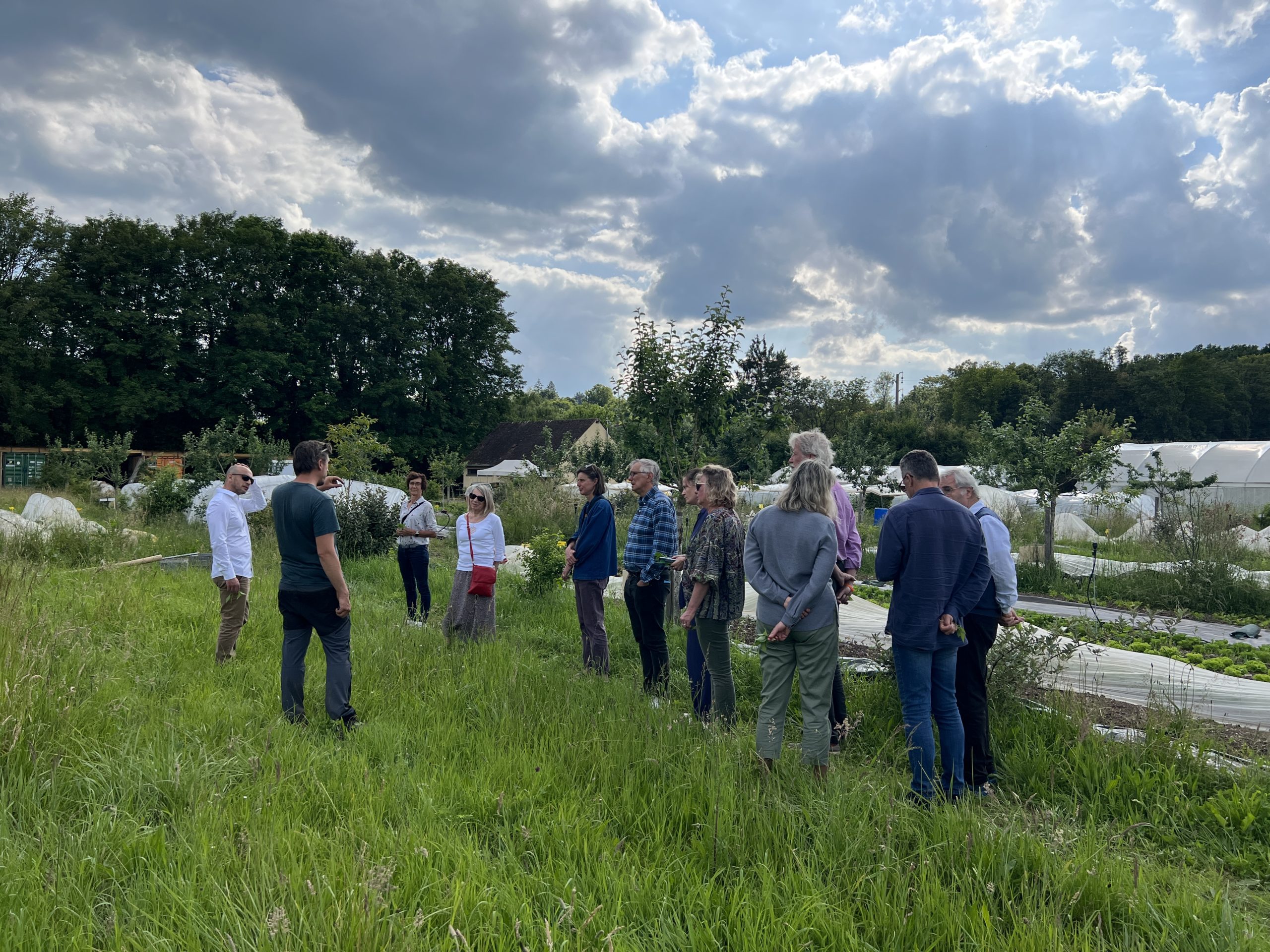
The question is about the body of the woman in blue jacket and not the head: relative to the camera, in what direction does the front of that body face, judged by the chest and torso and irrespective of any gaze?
to the viewer's left

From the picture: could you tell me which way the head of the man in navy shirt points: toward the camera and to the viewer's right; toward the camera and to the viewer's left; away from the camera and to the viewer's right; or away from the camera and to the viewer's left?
away from the camera and to the viewer's left

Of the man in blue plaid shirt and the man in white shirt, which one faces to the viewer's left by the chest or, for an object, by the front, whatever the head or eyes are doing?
the man in blue plaid shirt

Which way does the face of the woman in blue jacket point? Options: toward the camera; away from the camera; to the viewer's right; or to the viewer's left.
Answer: to the viewer's left

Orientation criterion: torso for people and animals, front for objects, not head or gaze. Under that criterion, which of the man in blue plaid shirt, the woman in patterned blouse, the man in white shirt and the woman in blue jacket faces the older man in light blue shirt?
the man in white shirt

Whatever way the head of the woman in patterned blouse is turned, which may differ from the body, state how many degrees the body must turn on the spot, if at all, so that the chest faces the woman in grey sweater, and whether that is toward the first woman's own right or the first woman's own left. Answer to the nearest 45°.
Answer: approximately 135° to the first woman's own left

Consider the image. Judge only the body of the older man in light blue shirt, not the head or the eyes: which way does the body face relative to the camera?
to the viewer's left

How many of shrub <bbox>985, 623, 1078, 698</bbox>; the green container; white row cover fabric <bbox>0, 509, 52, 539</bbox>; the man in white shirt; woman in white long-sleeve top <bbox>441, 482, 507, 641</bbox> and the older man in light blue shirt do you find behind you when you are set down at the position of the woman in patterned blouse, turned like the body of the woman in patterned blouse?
2

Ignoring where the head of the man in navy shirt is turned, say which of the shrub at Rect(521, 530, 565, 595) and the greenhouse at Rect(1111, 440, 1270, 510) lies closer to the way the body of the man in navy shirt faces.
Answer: the shrub

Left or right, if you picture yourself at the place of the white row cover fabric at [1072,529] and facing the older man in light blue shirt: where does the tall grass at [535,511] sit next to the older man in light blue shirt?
right

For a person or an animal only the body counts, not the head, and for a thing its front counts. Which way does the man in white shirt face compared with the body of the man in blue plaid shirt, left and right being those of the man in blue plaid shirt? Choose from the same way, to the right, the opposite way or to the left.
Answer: the opposite way

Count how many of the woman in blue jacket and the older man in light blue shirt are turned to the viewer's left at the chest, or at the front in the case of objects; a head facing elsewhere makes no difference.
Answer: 2

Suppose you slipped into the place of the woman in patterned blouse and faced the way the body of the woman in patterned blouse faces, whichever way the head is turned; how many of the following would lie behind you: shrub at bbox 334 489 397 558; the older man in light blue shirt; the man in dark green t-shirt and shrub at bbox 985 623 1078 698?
2

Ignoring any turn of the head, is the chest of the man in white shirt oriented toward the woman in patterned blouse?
yes

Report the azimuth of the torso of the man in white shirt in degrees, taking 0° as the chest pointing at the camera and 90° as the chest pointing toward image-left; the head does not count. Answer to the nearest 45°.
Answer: approximately 315°
